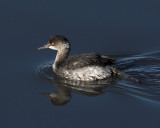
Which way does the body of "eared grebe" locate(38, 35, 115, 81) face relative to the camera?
to the viewer's left
